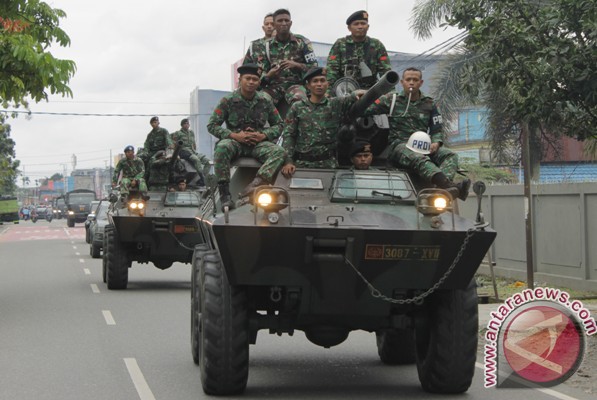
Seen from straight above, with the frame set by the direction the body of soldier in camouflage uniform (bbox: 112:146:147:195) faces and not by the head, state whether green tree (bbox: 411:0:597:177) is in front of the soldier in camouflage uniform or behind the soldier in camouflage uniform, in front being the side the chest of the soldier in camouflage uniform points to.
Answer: in front

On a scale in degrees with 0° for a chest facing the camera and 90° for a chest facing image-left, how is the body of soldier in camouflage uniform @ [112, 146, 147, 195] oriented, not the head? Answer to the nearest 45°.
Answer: approximately 0°

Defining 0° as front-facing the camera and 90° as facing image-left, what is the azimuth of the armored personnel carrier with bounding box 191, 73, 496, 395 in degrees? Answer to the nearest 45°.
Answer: approximately 0°

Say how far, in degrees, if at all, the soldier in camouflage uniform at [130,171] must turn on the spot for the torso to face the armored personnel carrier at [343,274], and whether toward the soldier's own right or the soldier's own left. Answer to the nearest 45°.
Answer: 0° — they already face it
